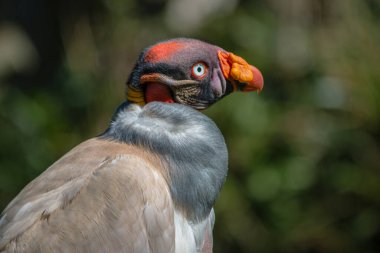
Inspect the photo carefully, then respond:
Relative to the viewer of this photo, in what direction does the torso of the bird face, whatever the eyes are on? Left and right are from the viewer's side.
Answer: facing to the right of the viewer
